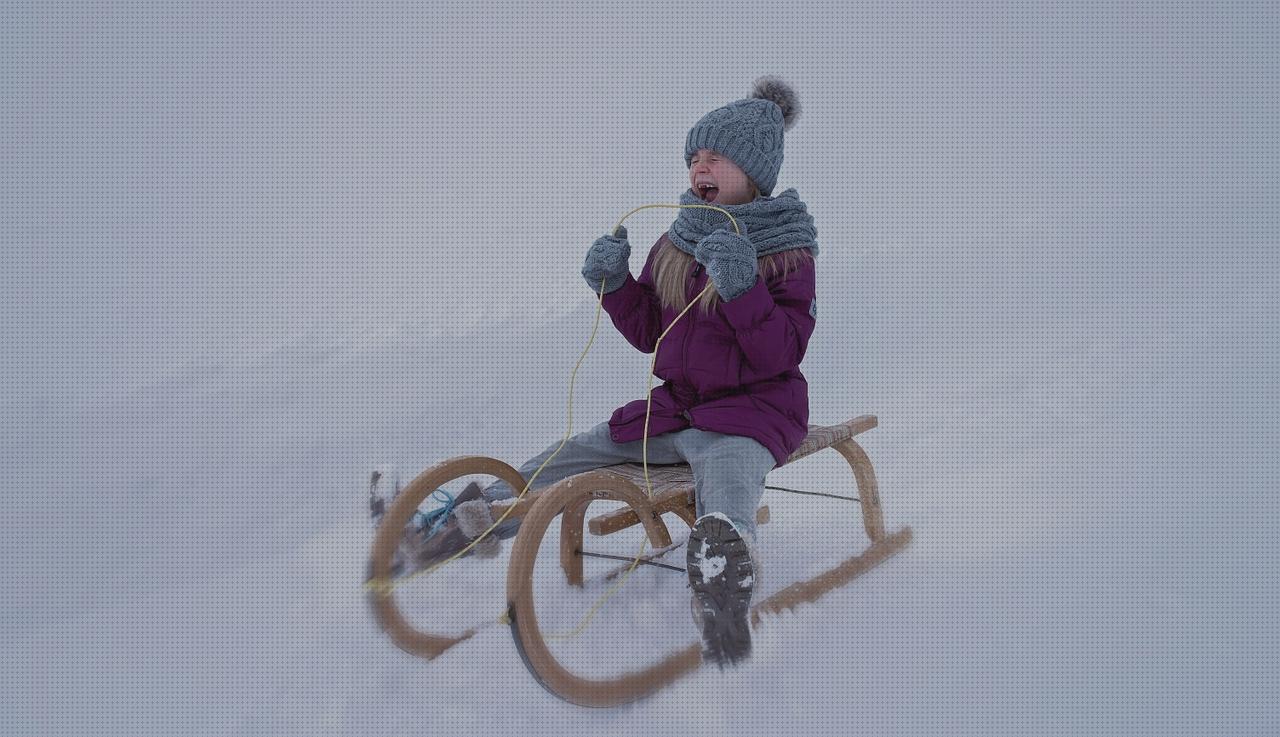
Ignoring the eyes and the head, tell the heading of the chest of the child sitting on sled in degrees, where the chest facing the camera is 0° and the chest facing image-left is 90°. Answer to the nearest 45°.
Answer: approximately 45°

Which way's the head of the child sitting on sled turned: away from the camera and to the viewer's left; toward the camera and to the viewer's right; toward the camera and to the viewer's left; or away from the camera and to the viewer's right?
toward the camera and to the viewer's left

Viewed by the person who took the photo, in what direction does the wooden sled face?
facing the viewer and to the left of the viewer
